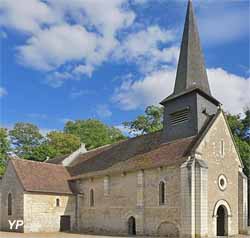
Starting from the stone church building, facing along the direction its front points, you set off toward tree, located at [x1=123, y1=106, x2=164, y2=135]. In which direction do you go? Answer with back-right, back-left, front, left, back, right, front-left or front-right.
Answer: back-left

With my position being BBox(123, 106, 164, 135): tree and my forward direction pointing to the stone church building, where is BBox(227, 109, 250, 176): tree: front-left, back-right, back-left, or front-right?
front-left

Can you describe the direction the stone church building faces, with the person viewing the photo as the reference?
facing the viewer and to the right of the viewer
